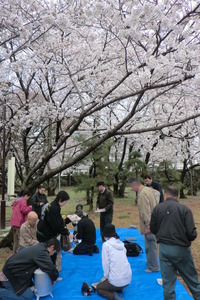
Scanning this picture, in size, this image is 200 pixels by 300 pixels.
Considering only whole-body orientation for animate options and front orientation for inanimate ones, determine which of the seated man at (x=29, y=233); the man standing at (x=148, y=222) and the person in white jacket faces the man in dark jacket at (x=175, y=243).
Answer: the seated man at (x=29, y=233)

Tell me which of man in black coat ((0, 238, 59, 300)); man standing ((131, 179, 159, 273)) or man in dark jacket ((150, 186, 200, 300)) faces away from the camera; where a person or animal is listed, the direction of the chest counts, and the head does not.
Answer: the man in dark jacket

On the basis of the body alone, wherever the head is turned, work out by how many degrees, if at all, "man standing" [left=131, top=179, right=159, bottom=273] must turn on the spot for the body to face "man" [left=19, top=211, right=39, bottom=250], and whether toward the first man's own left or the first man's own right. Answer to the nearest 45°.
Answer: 0° — they already face them

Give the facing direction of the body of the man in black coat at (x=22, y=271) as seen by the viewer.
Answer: to the viewer's right

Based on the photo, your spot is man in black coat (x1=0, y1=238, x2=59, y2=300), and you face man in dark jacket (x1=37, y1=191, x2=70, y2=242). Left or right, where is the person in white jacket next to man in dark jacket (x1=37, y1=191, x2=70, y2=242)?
right

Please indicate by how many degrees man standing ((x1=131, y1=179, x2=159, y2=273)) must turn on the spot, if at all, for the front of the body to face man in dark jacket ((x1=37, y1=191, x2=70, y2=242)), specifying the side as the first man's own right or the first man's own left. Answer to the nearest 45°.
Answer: approximately 45° to the first man's own left

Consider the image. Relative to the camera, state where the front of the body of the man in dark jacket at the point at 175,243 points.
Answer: away from the camera

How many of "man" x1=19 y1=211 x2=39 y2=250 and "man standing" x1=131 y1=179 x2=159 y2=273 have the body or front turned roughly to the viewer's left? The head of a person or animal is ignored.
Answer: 1

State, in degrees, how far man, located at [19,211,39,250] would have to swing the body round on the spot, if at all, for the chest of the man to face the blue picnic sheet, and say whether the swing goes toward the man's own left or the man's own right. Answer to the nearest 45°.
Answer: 0° — they already face it

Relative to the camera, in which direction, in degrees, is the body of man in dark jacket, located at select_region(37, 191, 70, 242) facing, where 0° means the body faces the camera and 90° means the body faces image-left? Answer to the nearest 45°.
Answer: approximately 270°
